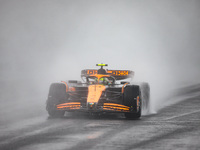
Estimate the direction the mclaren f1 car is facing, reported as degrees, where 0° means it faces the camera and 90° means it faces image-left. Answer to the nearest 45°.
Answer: approximately 0°
